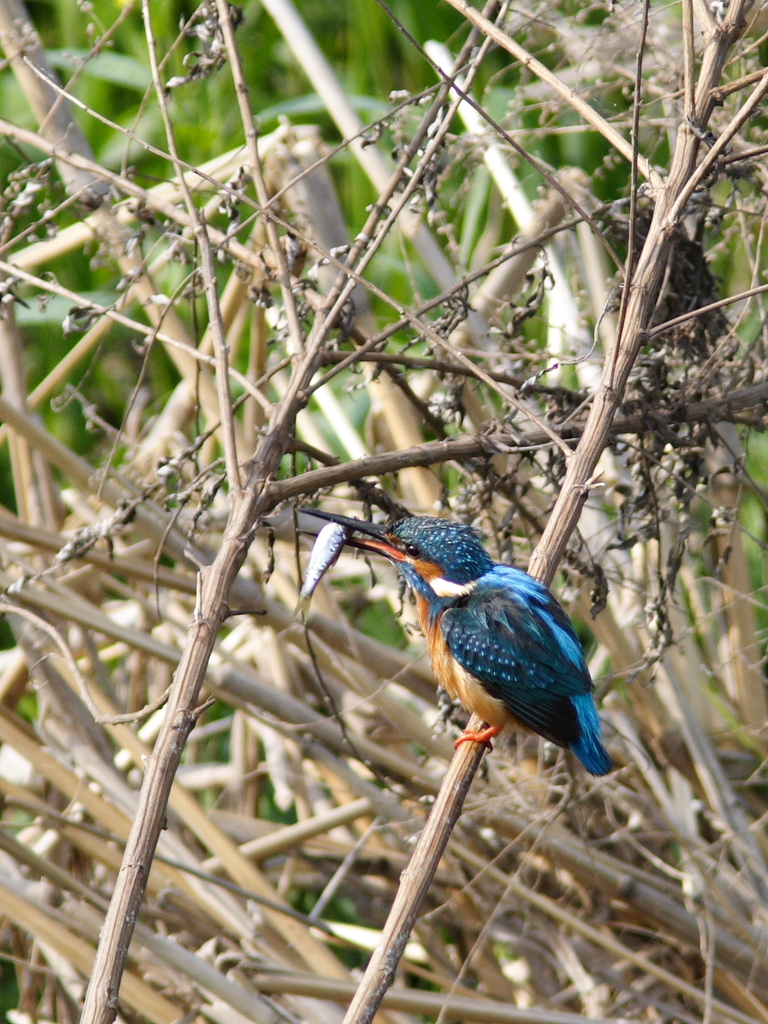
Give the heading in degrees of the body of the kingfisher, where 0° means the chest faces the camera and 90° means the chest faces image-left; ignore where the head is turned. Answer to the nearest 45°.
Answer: approximately 90°
